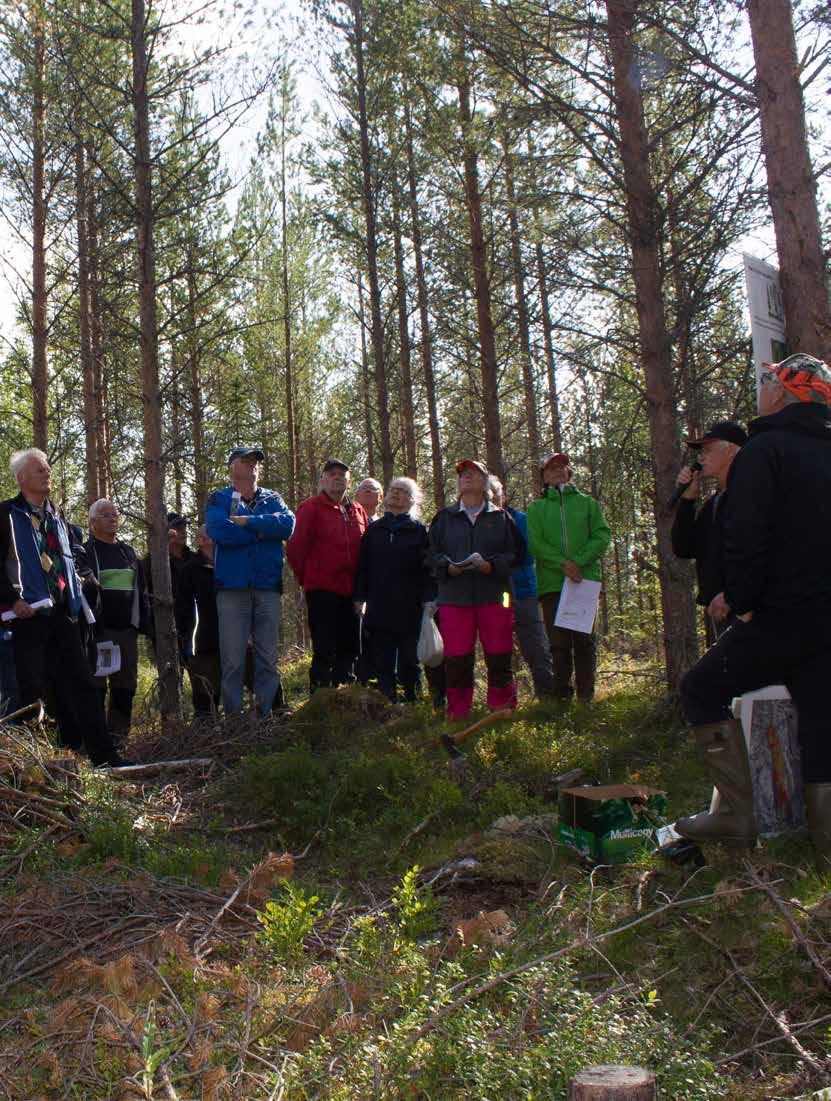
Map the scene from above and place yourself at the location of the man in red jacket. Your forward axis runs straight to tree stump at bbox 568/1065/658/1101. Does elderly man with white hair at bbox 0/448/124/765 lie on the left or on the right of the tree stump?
right

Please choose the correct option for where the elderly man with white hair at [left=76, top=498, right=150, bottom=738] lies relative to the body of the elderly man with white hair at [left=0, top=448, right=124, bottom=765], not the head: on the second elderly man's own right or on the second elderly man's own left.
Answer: on the second elderly man's own left

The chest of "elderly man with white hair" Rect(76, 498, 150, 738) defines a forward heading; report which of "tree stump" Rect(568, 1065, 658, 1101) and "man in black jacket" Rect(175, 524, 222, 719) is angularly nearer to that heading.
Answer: the tree stump

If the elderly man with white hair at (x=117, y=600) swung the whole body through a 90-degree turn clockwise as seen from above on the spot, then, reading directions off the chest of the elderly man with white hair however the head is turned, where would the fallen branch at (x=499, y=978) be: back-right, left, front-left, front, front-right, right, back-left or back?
front-left

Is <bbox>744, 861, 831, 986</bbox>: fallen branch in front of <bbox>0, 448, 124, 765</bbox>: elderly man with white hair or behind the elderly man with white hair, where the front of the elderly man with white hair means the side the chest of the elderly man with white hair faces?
in front

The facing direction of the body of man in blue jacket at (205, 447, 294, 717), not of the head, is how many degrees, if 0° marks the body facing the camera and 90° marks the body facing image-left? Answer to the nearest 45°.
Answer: approximately 0°

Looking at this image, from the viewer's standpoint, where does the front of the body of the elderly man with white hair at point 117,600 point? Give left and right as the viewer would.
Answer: facing the viewer and to the right of the viewer

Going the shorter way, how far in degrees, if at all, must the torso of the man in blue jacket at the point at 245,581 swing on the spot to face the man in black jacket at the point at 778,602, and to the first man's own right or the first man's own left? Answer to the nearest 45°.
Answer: approximately 45° to the first man's own left

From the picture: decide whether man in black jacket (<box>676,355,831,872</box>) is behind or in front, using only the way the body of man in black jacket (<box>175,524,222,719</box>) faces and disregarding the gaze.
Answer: in front

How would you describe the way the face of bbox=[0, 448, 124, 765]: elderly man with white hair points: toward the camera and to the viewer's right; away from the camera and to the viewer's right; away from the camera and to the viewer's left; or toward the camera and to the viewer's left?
toward the camera and to the viewer's right

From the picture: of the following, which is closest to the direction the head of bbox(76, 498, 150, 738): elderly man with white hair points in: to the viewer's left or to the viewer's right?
to the viewer's right

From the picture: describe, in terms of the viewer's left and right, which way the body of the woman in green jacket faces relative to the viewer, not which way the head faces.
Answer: facing the viewer

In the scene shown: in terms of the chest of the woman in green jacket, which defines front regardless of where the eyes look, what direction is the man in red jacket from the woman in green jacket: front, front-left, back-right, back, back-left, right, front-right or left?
right

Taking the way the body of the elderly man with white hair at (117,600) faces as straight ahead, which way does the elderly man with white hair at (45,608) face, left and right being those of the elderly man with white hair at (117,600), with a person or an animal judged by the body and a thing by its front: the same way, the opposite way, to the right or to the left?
the same way

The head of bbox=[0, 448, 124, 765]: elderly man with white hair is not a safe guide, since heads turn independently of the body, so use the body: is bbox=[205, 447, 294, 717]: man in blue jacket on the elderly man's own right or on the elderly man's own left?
on the elderly man's own left
